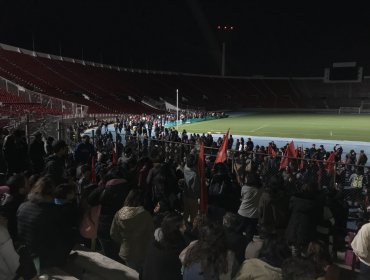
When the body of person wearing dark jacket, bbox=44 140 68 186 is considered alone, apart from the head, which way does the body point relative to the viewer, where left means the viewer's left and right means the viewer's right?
facing to the right of the viewer

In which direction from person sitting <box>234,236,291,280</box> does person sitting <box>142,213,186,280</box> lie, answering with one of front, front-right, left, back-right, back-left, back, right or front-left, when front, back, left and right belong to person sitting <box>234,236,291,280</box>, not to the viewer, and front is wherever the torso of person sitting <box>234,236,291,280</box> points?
back-left

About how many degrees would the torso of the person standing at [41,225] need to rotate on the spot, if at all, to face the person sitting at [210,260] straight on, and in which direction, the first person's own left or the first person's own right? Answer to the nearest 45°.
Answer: approximately 90° to the first person's own right

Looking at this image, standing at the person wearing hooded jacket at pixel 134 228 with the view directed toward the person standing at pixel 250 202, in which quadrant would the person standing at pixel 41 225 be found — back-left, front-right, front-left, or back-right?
back-left

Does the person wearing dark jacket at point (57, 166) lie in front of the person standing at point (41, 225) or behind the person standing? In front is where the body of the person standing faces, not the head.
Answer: in front

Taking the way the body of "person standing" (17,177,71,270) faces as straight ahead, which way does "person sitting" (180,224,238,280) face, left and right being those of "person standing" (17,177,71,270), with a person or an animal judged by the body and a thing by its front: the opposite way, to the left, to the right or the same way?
the same way

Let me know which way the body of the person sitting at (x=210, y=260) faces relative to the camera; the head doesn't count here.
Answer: away from the camera

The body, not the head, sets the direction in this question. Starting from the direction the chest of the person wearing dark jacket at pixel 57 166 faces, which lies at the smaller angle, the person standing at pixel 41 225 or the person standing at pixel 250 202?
the person standing at pixel 250 202

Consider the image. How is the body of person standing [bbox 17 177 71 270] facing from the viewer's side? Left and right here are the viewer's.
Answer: facing away from the viewer and to the right of the viewer

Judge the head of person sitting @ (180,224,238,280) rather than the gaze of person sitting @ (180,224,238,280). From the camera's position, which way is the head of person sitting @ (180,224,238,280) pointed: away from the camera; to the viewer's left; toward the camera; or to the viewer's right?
away from the camera

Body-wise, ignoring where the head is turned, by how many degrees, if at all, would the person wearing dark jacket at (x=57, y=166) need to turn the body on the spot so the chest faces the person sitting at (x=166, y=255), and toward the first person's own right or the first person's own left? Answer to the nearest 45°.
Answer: approximately 90° to the first person's own right

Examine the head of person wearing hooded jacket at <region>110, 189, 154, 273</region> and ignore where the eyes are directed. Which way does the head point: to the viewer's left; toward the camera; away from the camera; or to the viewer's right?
away from the camera
